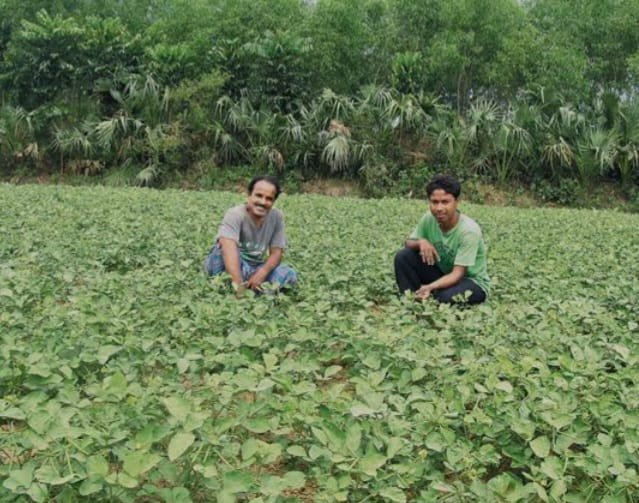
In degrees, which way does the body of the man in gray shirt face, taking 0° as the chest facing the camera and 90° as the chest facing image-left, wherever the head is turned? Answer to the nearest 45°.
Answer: approximately 0°

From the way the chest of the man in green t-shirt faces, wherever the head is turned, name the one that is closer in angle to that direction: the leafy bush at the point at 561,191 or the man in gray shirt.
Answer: the man in gray shirt

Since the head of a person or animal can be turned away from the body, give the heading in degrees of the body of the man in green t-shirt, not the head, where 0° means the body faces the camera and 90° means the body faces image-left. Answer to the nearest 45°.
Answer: approximately 45°

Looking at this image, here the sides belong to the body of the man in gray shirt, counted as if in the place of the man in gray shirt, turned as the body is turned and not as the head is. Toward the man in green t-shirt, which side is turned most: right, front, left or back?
left

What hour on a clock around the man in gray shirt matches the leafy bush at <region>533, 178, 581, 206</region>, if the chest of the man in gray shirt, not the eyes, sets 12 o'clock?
The leafy bush is roughly at 7 o'clock from the man in gray shirt.

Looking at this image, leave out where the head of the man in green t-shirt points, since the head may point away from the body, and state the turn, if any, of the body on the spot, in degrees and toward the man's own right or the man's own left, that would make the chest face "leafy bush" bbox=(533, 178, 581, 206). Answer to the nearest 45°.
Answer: approximately 135° to the man's own right

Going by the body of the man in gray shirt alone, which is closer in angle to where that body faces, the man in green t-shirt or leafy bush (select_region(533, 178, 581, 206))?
the man in green t-shirt

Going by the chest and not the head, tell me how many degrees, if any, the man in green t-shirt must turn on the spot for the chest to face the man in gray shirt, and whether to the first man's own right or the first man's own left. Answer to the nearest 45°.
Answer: approximately 45° to the first man's own right
